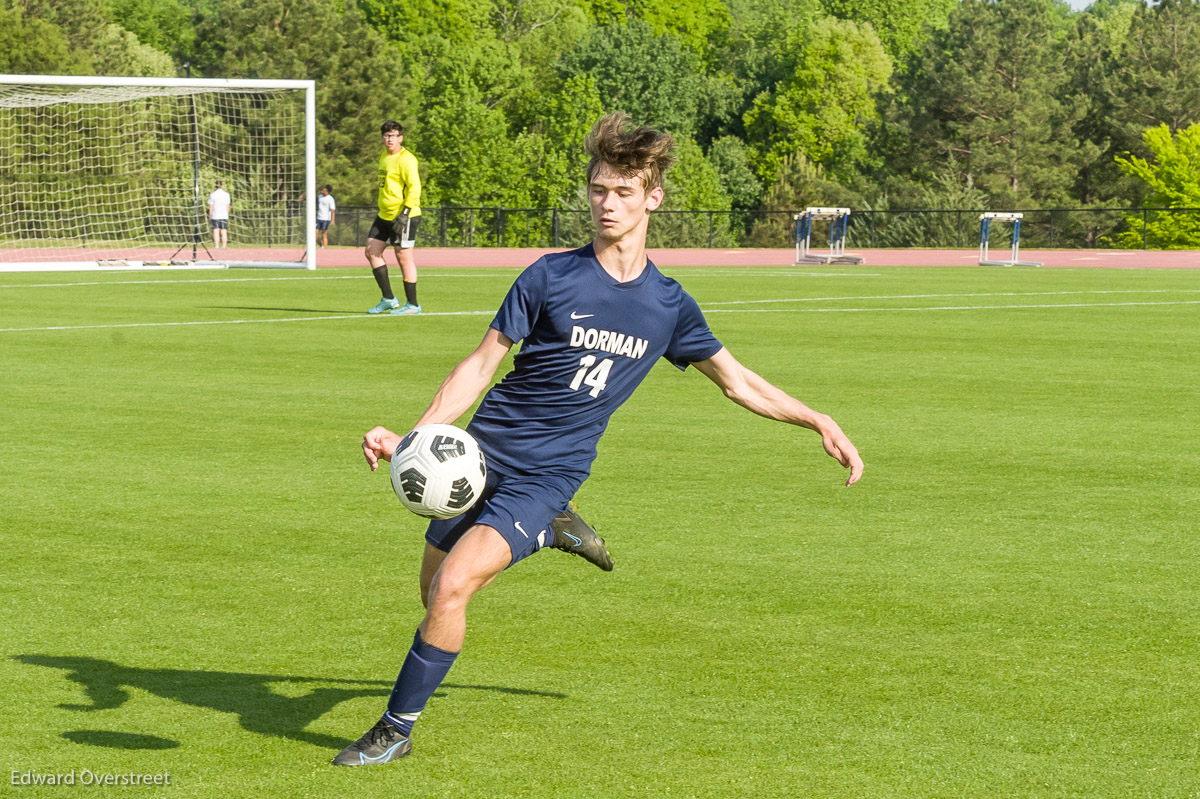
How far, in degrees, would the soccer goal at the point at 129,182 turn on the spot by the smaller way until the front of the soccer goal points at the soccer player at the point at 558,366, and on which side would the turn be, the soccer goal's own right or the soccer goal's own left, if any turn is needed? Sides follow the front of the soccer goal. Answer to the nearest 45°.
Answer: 0° — it already faces them

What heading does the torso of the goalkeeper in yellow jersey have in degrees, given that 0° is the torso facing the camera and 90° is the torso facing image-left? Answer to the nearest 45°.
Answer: approximately 45°

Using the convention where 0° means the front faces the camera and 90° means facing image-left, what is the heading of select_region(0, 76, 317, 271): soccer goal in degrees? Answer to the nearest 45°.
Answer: approximately 0°

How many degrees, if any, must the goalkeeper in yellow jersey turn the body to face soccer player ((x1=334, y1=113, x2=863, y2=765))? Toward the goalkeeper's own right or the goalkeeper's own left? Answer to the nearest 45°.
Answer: approximately 45° to the goalkeeper's own left

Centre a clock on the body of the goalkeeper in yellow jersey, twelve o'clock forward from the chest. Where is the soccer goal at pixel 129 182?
The soccer goal is roughly at 4 o'clock from the goalkeeper in yellow jersey.

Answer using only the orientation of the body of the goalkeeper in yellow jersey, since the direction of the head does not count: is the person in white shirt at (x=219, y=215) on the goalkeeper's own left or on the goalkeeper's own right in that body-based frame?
on the goalkeeper's own right

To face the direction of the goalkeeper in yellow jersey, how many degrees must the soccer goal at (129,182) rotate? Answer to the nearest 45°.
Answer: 0° — it already faces them
